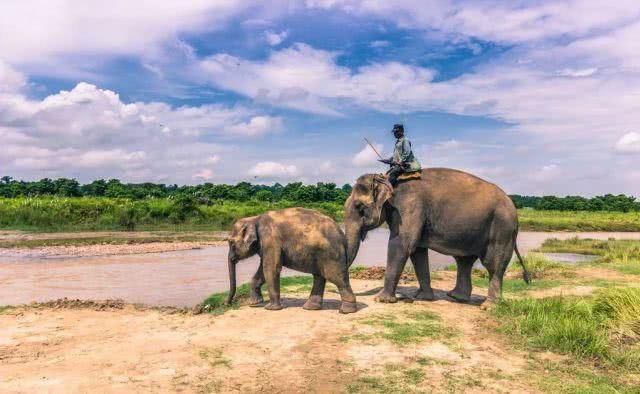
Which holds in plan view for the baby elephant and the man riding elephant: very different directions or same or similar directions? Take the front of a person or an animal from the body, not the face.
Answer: same or similar directions

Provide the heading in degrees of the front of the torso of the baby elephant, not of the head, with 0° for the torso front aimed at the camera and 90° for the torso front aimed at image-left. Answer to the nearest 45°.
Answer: approximately 90°

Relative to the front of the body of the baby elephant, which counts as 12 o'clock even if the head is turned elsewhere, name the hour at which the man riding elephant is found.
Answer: The man riding elephant is roughly at 5 o'clock from the baby elephant.

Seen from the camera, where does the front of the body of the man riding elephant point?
to the viewer's left

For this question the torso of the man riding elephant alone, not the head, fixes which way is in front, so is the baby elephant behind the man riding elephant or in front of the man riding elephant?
in front

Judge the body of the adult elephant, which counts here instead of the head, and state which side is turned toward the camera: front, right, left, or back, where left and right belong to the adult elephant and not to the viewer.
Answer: left

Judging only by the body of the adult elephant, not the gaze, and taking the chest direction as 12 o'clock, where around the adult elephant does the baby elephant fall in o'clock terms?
The baby elephant is roughly at 11 o'clock from the adult elephant.

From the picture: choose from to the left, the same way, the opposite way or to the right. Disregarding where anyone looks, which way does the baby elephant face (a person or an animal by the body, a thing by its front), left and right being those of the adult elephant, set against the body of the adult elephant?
the same way
